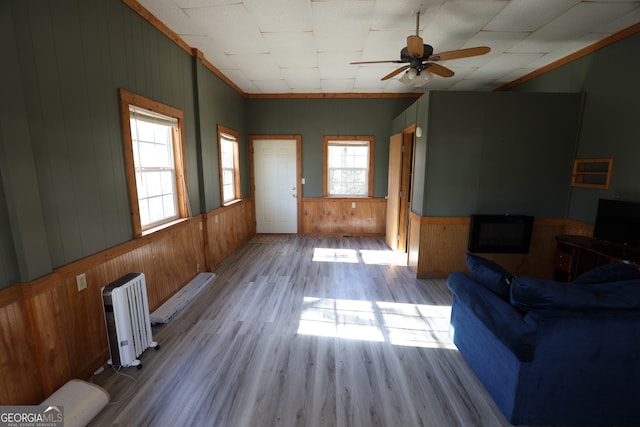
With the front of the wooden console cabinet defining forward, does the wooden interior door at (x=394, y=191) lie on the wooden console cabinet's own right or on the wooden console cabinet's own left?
on the wooden console cabinet's own right

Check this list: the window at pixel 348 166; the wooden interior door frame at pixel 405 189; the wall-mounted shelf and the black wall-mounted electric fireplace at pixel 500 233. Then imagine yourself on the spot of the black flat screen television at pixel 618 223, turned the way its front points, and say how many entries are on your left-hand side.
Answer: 0

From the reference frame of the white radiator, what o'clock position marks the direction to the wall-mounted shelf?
The wall-mounted shelf is roughly at 11 o'clock from the white radiator.

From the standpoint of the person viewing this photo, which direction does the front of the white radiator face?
facing the viewer and to the right of the viewer

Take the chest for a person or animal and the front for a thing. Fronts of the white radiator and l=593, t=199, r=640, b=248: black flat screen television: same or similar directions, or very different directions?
very different directions

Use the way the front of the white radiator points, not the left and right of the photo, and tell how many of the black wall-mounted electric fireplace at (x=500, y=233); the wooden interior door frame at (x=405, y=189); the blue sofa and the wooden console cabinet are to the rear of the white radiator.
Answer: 0

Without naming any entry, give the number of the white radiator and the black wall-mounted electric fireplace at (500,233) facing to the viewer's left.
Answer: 0

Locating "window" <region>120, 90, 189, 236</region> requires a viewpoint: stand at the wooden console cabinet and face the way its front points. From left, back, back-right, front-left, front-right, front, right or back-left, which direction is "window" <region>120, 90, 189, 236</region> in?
front

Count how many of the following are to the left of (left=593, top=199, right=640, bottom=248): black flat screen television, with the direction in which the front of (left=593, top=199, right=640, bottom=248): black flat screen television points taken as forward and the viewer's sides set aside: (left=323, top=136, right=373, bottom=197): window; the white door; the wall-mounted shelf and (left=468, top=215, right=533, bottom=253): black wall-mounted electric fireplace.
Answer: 0

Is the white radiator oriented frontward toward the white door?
no

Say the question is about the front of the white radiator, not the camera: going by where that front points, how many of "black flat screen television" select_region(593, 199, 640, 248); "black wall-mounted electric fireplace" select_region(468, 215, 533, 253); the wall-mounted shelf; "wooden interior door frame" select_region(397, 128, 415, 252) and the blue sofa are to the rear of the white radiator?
0

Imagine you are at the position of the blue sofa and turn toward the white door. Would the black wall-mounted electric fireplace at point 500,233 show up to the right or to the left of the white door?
right

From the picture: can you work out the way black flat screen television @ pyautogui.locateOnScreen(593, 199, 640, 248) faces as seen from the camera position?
facing the viewer and to the left of the viewer

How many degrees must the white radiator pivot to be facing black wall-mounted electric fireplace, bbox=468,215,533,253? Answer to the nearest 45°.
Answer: approximately 45° to its left

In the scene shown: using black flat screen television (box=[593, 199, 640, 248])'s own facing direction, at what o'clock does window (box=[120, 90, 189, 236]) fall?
The window is roughly at 12 o'clock from the black flat screen television.

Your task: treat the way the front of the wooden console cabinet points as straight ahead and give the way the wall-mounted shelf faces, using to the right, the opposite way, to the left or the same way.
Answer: the same way

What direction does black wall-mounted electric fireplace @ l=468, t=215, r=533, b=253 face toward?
toward the camera

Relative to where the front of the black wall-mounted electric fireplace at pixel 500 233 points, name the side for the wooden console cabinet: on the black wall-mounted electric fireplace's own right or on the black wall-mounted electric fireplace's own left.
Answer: on the black wall-mounted electric fireplace's own left

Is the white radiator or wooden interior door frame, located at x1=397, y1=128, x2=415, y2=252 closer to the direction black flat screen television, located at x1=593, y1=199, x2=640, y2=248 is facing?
the white radiator

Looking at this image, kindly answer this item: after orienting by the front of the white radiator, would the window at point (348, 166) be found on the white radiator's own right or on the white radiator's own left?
on the white radiator's own left

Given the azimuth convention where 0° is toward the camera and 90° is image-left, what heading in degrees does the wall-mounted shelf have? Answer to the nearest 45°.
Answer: approximately 45°

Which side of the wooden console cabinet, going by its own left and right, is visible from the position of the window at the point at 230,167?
front
